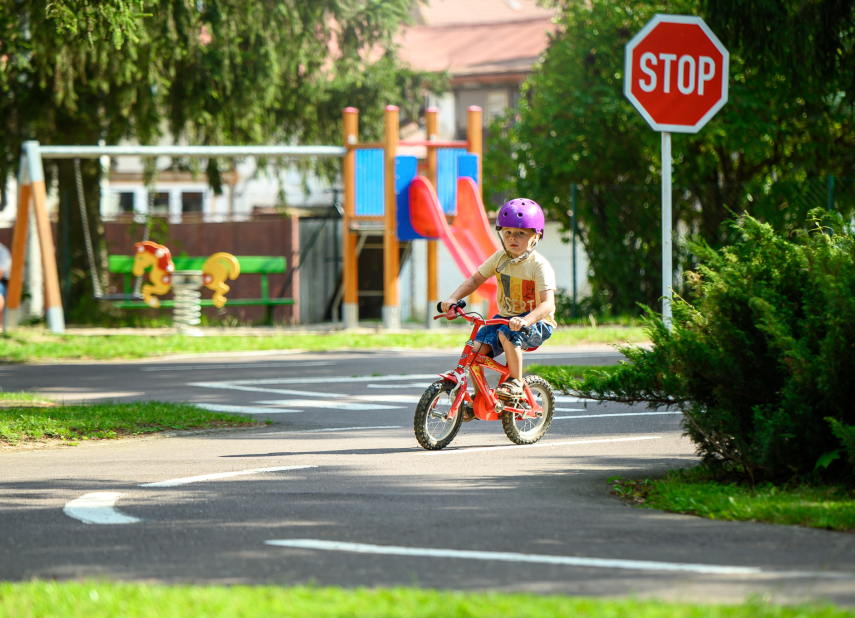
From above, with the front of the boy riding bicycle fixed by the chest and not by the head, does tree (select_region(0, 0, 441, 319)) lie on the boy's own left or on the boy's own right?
on the boy's own right

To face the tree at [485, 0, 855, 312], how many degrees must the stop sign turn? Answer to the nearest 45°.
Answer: approximately 180°

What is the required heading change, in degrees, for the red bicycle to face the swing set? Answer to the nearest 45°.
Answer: approximately 90° to its right

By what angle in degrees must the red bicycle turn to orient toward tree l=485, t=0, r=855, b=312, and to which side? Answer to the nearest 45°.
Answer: approximately 135° to its right

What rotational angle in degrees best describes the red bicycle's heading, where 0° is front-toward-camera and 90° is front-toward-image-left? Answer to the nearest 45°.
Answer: approximately 45°

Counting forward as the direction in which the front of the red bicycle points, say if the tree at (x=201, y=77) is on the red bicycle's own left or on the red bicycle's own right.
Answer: on the red bicycle's own right

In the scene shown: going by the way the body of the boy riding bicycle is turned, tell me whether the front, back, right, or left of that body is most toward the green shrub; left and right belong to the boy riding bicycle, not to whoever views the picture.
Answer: left

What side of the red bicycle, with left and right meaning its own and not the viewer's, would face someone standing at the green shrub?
left

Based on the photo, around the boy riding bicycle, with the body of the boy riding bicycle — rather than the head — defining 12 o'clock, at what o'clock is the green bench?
The green bench is roughly at 4 o'clock from the boy riding bicycle.

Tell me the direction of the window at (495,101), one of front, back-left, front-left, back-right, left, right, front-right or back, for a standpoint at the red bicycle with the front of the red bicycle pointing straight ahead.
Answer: back-right

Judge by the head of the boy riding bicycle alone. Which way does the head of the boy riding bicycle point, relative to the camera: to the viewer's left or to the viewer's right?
to the viewer's left

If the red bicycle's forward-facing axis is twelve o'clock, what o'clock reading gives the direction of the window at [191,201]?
The window is roughly at 4 o'clock from the red bicycle.
